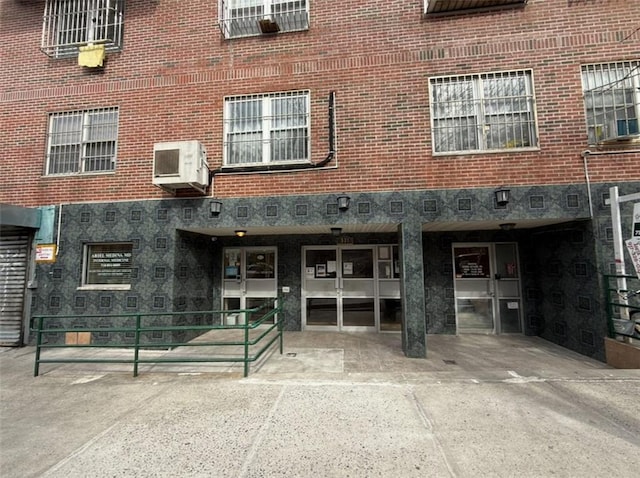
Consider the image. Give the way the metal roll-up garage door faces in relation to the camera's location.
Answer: facing the viewer

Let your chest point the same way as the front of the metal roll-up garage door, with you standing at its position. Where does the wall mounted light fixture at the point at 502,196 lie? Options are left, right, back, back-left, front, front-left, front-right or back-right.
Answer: front-left

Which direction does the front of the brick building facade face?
toward the camera

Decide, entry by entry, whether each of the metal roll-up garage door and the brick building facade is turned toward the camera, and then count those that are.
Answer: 2

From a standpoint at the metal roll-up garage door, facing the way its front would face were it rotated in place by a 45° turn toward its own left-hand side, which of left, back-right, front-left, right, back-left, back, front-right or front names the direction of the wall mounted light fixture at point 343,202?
front

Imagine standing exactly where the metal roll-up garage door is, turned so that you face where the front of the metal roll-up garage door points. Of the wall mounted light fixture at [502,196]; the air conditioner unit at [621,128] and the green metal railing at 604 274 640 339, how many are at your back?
0

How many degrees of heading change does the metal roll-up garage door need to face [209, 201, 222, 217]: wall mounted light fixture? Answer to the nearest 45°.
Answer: approximately 45° to its left

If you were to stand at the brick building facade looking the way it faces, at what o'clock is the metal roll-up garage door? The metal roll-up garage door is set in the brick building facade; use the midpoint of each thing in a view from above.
The metal roll-up garage door is roughly at 3 o'clock from the brick building facade.

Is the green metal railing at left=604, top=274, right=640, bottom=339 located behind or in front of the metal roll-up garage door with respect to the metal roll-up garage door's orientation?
in front
